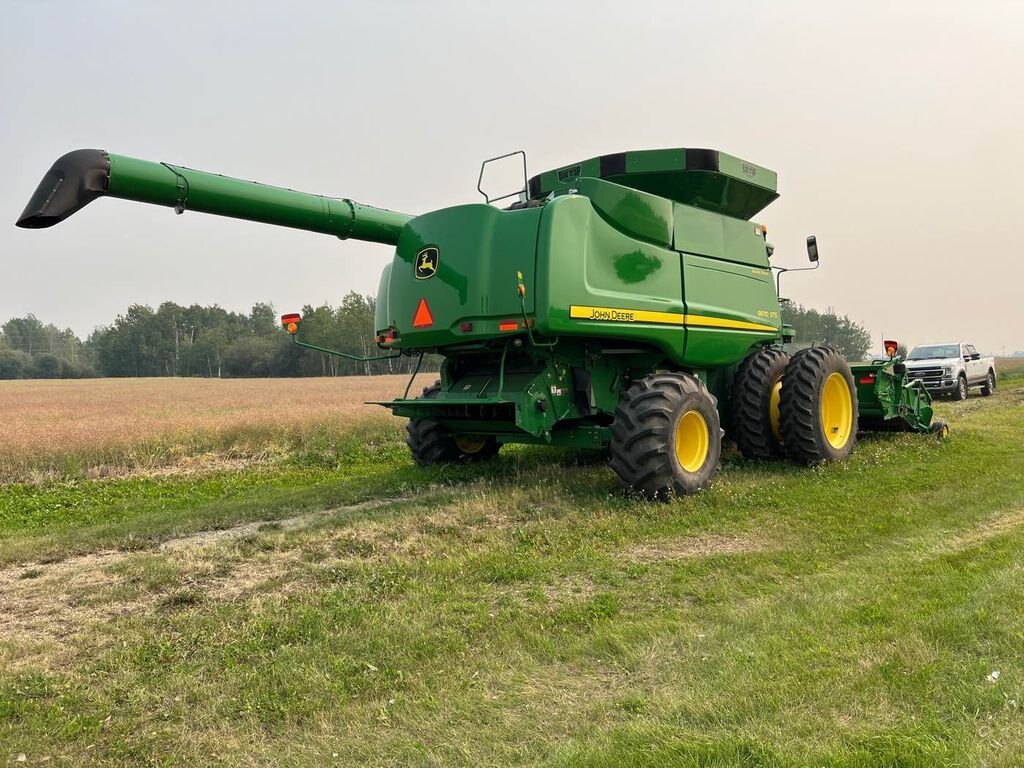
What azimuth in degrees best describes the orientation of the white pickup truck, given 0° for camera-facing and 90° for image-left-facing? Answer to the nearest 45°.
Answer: approximately 45°

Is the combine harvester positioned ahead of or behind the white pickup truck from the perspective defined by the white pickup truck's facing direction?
ahead

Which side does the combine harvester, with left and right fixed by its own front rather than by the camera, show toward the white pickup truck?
front

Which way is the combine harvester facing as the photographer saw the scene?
facing away from the viewer and to the right of the viewer
